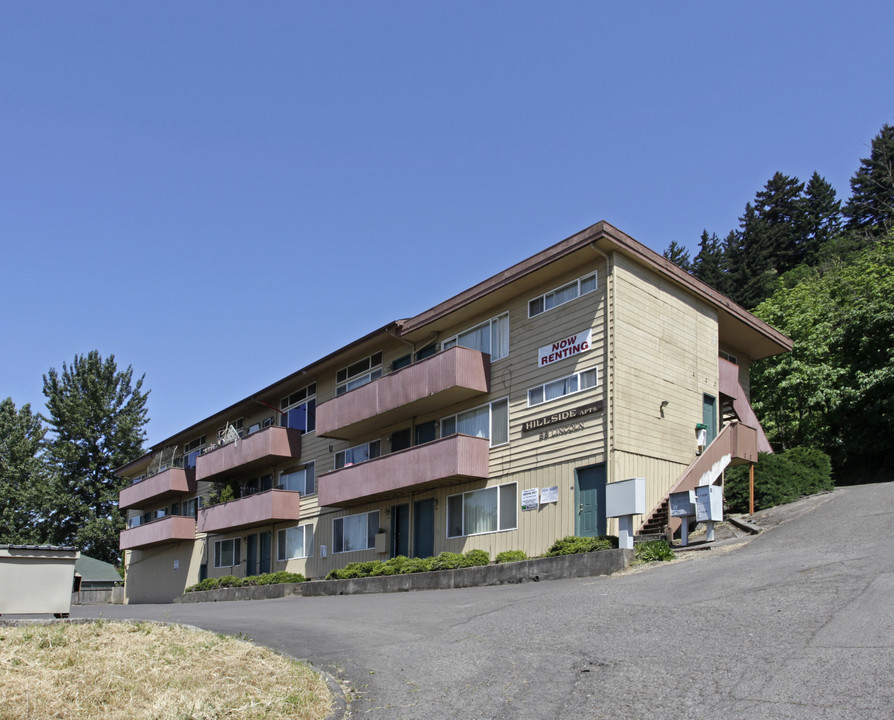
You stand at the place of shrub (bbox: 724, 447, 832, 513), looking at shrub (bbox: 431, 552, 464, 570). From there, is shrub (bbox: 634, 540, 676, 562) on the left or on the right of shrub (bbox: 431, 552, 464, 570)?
left

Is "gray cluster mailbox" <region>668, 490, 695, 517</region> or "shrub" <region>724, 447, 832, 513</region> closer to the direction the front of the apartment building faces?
the gray cluster mailbox

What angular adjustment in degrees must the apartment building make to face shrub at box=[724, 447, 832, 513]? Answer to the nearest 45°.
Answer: approximately 135° to its left

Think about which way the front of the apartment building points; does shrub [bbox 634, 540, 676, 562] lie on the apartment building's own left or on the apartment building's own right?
on the apartment building's own left

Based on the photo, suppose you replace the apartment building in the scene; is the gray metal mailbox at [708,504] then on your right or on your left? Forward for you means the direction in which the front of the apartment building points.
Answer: on your left

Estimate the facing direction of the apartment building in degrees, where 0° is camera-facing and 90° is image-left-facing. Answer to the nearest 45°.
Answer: approximately 45°

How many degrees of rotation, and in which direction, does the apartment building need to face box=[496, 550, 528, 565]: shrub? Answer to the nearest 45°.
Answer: approximately 45° to its left
